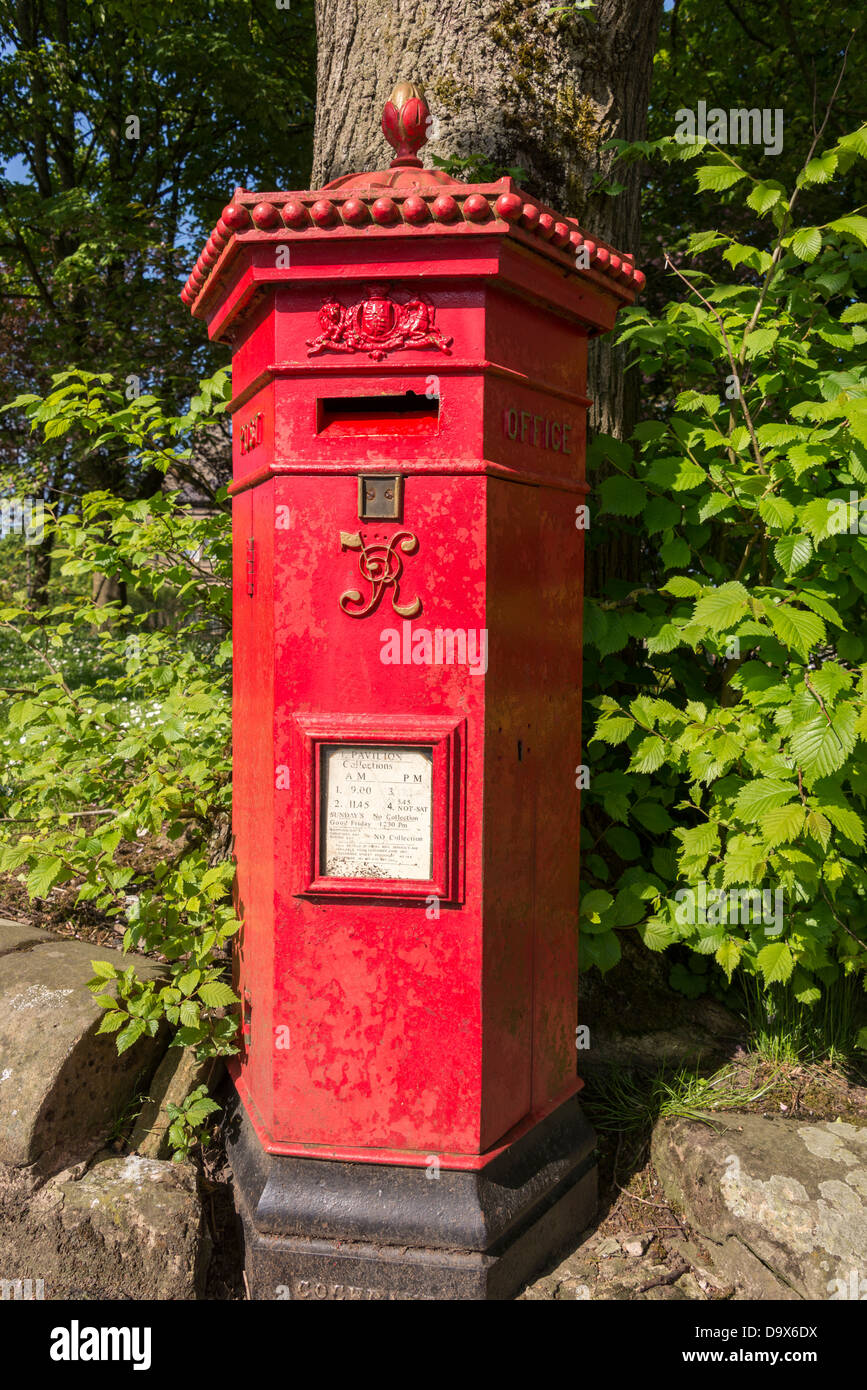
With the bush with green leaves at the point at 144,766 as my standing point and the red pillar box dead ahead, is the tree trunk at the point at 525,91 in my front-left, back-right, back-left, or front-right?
front-left

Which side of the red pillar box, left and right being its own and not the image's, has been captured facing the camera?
front

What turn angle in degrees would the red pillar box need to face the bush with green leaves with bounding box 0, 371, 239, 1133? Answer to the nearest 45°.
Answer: approximately 135° to its right

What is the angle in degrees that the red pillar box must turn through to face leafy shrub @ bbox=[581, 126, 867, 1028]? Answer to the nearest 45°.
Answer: approximately 135° to its left

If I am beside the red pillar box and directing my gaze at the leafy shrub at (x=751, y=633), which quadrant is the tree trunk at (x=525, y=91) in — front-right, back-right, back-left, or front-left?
front-left
